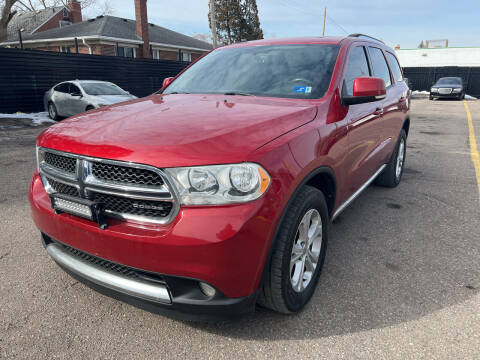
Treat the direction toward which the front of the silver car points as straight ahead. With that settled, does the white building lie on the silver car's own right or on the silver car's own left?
on the silver car's own left

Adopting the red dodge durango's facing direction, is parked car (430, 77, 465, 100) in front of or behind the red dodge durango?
behind

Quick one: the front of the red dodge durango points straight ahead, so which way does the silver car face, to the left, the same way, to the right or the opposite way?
to the left

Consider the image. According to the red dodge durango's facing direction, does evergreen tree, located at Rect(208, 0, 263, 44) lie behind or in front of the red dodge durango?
behind

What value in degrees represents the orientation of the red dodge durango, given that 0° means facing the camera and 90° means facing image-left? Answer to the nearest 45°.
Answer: approximately 45°

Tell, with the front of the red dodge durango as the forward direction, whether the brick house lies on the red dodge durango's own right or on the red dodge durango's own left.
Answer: on the red dodge durango's own right

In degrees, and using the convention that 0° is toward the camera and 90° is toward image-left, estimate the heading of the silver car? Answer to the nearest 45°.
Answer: approximately 315°

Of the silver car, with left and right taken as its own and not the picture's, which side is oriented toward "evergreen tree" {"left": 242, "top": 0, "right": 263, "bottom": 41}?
left
